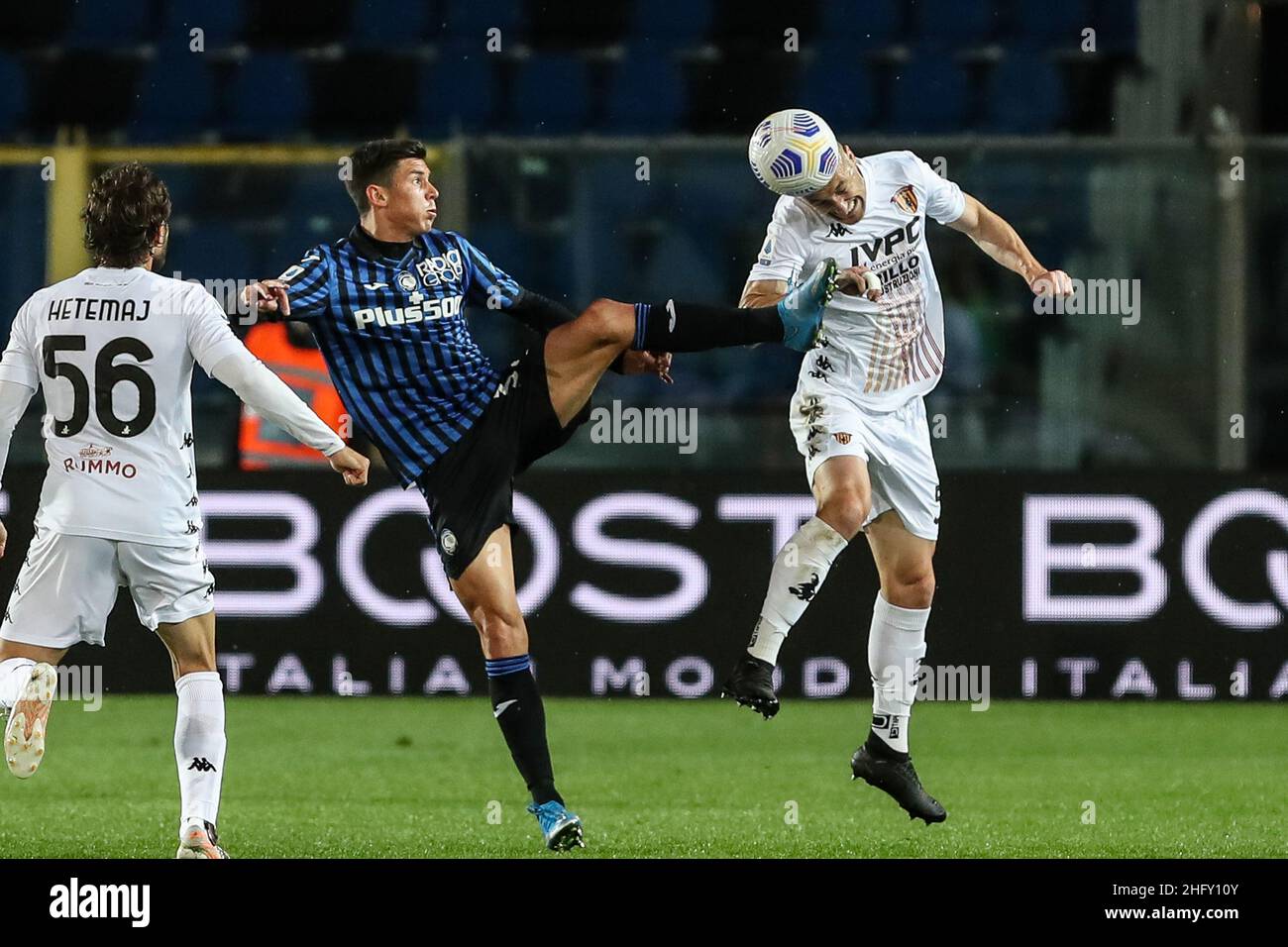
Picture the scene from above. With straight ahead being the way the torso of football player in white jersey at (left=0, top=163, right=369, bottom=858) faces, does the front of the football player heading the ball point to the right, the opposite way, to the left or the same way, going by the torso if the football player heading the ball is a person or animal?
the opposite way

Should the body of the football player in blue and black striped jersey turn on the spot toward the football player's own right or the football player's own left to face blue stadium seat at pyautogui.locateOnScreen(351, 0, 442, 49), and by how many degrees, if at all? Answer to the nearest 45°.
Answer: approximately 135° to the football player's own left

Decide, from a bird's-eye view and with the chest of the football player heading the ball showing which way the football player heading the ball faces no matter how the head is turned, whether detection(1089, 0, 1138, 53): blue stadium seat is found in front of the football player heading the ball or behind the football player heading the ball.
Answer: behind

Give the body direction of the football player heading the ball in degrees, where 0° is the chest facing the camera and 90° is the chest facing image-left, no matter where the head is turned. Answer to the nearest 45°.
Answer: approximately 0°

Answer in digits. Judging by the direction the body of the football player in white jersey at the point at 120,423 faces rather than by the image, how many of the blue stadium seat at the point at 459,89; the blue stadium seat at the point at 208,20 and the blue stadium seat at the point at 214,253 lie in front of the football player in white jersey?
3

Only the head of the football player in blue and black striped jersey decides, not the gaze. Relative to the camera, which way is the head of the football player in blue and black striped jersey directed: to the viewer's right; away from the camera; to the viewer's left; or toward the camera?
to the viewer's right

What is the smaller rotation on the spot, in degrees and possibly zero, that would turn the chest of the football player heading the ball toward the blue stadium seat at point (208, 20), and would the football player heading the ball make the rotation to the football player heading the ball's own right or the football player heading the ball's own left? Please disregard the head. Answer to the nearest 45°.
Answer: approximately 135° to the football player heading the ball's own right

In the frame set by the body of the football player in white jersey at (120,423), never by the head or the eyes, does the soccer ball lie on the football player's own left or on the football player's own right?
on the football player's own right

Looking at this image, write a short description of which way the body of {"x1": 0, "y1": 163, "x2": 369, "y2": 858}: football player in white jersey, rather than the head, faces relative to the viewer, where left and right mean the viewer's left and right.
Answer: facing away from the viewer

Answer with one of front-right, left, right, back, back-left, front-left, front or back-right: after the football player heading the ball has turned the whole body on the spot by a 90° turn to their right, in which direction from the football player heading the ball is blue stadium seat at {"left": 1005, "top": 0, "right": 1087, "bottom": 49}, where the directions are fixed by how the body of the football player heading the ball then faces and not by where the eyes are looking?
right

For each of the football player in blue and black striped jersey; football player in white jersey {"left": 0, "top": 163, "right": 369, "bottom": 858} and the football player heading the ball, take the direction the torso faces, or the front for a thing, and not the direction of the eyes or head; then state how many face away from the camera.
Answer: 1

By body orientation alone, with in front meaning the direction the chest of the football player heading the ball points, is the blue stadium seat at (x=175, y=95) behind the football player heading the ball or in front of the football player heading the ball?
behind

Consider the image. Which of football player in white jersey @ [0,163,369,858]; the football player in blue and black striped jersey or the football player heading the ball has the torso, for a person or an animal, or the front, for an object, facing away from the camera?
the football player in white jersey

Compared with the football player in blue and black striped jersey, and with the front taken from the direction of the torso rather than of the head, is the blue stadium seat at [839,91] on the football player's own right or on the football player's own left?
on the football player's own left

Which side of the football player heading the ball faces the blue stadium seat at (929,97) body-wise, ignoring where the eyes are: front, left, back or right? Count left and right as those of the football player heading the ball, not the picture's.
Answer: back
